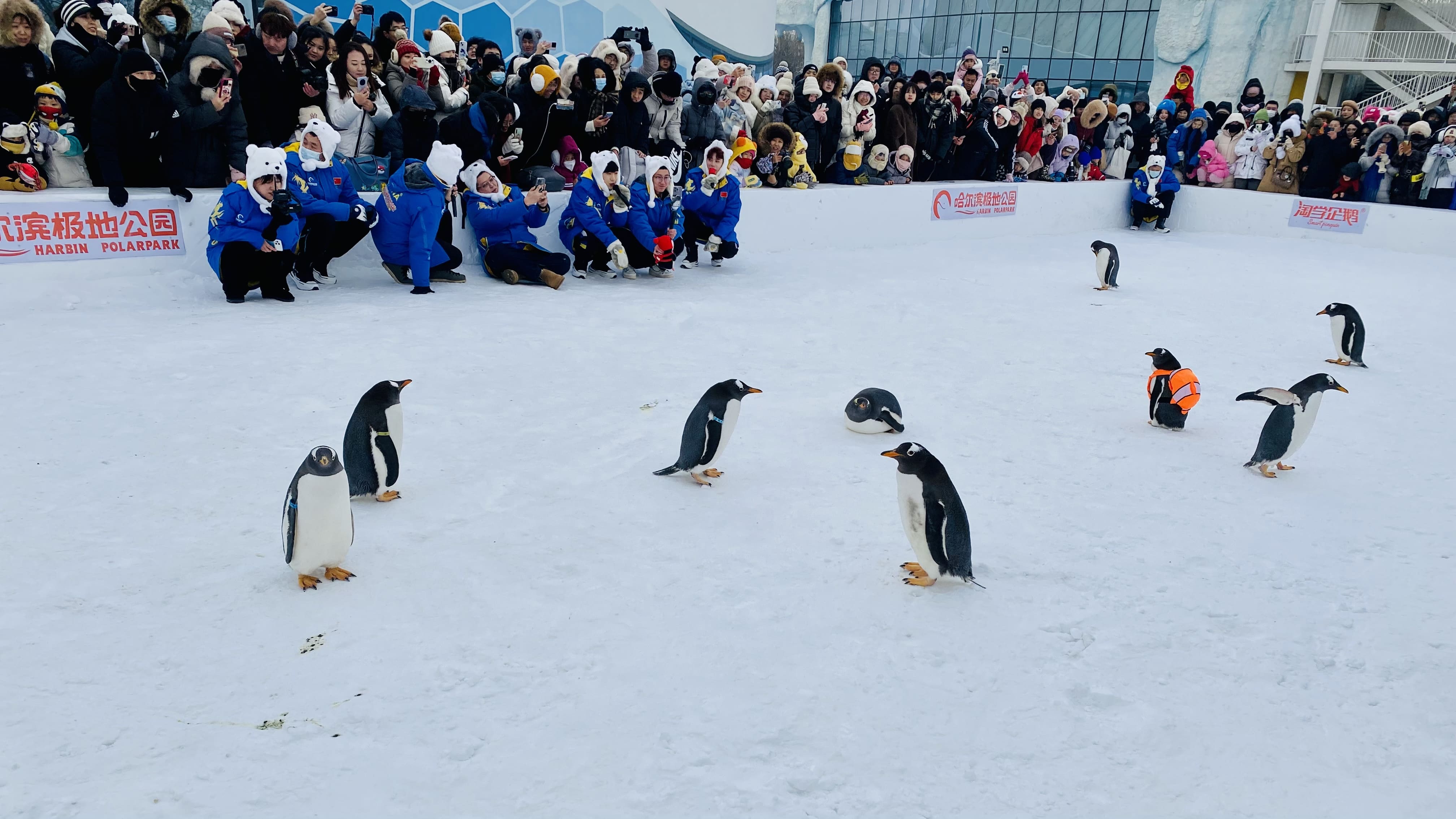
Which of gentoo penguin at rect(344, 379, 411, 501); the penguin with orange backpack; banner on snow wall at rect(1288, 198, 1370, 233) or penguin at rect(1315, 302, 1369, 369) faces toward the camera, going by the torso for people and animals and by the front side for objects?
the banner on snow wall

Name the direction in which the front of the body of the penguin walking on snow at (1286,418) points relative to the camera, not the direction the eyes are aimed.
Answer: to the viewer's right

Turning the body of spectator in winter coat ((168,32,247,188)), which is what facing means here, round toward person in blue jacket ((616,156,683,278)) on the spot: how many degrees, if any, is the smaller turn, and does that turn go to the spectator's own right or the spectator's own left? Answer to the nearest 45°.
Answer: approximately 45° to the spectator's own left

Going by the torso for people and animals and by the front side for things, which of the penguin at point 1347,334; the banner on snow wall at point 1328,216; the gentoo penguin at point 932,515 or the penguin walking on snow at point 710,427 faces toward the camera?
the banner on snow wall

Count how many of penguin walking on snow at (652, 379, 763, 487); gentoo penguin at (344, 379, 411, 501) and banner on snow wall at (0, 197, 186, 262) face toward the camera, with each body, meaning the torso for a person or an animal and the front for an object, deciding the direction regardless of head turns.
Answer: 1

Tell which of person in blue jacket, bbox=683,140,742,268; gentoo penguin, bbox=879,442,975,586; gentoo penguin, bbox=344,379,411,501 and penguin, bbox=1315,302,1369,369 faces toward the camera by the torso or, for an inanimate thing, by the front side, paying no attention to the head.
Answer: the person in blue jacket

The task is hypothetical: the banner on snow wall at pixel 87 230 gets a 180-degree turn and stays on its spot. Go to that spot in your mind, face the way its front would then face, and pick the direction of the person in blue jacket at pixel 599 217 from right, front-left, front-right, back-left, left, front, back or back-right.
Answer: right

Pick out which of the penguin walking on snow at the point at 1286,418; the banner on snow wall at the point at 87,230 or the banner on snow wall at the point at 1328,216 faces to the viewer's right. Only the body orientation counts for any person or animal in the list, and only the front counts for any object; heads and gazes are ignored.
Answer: the penguin walking on snow

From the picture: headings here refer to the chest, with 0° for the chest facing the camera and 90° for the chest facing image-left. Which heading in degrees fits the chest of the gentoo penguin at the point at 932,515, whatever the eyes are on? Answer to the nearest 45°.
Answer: approximately 90°

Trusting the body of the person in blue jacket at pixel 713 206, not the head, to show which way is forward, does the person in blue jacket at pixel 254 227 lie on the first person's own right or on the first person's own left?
on the first person's own right

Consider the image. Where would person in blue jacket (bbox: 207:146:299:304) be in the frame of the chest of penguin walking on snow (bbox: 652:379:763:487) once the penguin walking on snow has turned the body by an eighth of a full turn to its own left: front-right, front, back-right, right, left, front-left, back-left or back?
left

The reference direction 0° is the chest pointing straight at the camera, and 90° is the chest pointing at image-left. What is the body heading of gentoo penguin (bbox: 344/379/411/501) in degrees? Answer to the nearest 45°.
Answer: approximately 270°

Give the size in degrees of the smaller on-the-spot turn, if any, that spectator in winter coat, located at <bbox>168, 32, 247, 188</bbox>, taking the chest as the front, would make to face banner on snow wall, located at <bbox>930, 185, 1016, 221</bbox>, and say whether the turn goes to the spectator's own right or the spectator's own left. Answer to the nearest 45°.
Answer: approximately 45° to the spectator's own left

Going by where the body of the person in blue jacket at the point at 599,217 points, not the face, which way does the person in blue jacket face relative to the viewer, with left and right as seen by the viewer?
facing the viewer and to the right of the viewer
